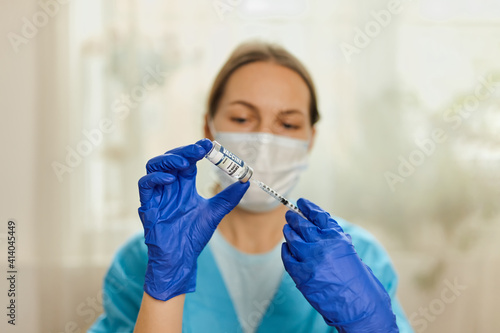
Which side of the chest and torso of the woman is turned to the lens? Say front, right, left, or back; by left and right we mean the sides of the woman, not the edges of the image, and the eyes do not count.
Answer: front
